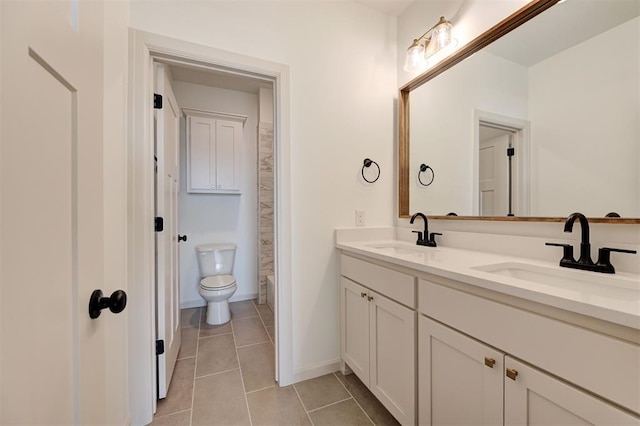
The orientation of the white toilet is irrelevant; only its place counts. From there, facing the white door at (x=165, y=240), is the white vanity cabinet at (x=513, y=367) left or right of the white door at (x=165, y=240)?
left

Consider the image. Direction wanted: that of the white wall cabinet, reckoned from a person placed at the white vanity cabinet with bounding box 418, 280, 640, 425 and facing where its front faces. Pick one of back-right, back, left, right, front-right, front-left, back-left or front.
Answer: front-right

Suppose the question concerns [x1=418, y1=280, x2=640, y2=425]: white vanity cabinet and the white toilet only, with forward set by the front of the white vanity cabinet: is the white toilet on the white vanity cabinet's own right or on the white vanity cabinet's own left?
on the white vanity cabinet's own right

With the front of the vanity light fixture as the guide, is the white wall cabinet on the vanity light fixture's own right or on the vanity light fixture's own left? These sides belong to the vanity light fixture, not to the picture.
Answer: on the vanity light fixture's own right

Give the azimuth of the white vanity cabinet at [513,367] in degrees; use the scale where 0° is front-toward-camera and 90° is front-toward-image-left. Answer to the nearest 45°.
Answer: approximately 45°

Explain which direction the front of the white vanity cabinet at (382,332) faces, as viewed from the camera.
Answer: facing the viewer and to the left of the viewer

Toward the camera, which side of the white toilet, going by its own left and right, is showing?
front

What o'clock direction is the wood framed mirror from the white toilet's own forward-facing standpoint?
The wood framed mirror is roughly at 11 o'clock from the white toilet.

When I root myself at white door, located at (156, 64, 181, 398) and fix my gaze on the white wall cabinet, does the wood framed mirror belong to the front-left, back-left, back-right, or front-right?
back-right

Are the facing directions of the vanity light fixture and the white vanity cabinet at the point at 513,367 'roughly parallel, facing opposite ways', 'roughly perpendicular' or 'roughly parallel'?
roughly parallel

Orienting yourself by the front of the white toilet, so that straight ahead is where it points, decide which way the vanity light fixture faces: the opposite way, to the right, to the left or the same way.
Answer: to the right

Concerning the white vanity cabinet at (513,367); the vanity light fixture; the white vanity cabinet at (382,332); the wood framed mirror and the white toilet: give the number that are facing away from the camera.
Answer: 0

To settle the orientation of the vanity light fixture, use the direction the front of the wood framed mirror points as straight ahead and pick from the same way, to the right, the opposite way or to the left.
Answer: the same way
